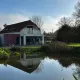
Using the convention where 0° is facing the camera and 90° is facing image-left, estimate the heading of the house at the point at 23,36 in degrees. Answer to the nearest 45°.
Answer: approximately 315°
